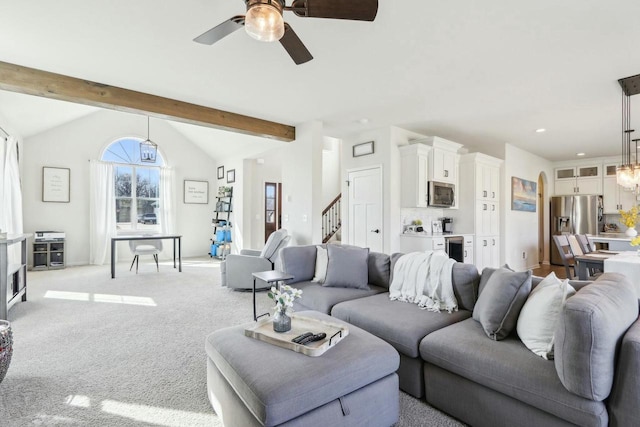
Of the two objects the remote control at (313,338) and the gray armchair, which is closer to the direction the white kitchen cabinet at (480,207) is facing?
the remote control

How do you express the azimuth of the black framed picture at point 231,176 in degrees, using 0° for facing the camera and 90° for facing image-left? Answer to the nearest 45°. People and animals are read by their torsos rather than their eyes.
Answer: approximately 45°

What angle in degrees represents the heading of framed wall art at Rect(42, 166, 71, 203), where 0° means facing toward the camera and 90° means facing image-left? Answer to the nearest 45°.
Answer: approximately 0°

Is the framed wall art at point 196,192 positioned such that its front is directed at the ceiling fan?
yes

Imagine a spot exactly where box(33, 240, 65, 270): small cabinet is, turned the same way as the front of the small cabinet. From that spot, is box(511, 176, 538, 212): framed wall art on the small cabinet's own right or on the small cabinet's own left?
on the small cabinet's own left

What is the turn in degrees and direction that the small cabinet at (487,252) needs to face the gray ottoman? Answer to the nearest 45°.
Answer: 0° — it already faces it

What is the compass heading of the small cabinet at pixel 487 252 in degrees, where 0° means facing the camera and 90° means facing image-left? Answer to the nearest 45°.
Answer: approximately 0°

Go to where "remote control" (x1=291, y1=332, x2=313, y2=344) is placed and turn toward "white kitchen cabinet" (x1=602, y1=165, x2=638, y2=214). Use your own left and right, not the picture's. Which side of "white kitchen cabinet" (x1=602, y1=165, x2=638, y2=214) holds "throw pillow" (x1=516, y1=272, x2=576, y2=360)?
right
